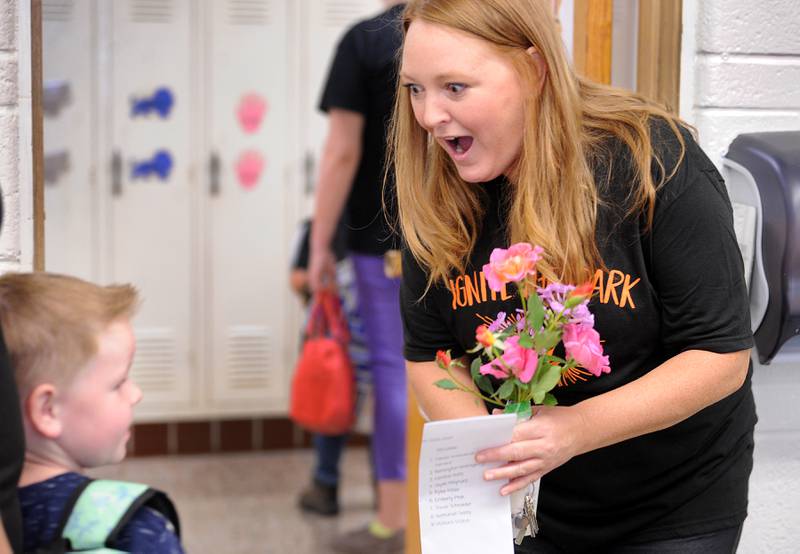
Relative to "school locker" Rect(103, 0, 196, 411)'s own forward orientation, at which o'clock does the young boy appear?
The young boy is roughly at 12 o'clock from the school locker.

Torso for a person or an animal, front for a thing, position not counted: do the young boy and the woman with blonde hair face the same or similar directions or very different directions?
very different directions

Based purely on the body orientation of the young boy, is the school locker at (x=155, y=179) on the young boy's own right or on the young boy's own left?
on the young boy's own left

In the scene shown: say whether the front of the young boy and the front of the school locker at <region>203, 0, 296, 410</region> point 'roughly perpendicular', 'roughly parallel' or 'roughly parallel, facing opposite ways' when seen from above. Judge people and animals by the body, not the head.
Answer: roughly perpendicular

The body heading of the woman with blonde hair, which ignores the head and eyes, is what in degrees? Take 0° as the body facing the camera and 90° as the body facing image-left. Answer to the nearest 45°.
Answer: approximately 45°

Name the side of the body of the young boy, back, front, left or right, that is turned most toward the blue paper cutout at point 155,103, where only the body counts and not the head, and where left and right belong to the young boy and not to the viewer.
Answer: left

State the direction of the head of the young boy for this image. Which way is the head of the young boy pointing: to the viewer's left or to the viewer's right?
to the viewer's right

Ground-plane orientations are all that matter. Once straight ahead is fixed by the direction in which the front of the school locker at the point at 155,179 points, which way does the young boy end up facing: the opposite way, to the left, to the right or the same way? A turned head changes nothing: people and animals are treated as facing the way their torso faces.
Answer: to the left

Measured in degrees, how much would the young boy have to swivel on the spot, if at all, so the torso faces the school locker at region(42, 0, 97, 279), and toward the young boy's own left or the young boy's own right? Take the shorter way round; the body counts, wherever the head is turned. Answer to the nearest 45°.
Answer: approximately 90° to the young boy's own left

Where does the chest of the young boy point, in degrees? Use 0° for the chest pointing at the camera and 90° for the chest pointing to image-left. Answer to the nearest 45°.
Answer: approximately 270°

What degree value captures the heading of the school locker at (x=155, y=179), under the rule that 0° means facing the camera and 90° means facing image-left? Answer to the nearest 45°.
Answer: approximately 0°

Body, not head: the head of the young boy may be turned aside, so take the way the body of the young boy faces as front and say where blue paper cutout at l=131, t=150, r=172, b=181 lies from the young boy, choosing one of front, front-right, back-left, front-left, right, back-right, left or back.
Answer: left

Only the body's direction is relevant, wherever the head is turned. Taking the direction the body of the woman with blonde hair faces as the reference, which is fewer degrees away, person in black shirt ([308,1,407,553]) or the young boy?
the young boy

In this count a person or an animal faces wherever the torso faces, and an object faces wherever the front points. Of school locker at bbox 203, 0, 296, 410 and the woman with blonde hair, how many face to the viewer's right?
0

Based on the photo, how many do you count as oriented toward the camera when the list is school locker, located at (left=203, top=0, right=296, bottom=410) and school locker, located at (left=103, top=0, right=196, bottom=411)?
2
